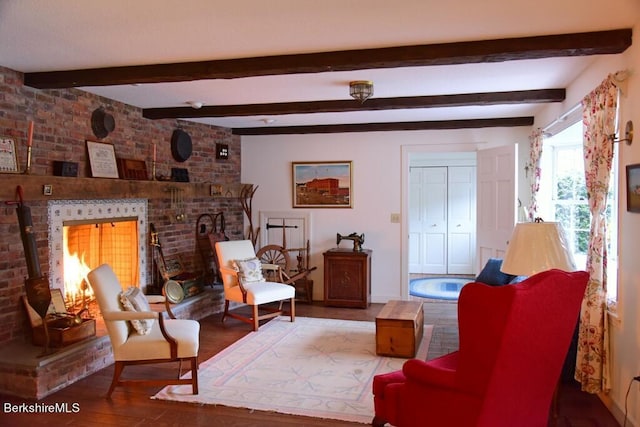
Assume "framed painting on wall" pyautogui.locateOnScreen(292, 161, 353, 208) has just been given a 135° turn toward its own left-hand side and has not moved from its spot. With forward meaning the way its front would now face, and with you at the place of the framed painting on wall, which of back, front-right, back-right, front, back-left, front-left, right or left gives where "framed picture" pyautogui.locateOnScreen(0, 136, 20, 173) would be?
back

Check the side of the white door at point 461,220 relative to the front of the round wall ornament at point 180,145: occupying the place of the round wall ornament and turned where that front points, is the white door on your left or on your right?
on your left

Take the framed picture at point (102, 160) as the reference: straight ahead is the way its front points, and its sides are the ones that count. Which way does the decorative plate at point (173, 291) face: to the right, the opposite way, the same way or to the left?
the same way

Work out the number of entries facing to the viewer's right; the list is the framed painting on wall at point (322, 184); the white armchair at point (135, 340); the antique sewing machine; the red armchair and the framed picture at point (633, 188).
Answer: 1

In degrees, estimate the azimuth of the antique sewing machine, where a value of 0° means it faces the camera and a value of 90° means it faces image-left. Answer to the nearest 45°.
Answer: approximately 0°

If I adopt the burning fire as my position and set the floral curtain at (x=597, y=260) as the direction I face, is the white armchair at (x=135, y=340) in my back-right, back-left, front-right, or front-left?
front-right

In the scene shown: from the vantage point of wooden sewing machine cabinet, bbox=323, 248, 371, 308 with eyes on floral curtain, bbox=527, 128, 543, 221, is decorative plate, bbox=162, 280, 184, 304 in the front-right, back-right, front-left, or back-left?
back-right

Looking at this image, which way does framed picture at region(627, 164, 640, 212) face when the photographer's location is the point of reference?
facing the viewer and to the left of the viewer

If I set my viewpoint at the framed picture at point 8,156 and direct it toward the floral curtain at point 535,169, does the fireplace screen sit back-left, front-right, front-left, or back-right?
front-left

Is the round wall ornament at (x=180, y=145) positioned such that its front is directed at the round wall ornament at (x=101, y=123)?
no

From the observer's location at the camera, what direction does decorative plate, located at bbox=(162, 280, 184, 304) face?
facing the viewer and to the right of the viewer

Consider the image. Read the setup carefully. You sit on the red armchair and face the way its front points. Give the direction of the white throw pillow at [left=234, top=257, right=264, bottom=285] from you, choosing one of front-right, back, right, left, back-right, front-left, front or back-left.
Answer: front

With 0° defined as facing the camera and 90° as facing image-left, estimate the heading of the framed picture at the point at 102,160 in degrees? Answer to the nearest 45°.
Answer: approximately 315°

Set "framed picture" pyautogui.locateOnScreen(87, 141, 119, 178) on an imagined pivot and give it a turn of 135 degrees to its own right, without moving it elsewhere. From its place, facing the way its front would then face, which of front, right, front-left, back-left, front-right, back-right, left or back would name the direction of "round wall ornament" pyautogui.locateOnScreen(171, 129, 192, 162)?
back-right

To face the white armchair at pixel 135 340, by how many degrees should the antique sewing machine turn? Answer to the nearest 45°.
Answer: approximately 45° to its right
